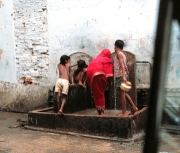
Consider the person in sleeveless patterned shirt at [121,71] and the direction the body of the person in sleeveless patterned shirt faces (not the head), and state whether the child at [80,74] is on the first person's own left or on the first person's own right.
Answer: on the first person's own right

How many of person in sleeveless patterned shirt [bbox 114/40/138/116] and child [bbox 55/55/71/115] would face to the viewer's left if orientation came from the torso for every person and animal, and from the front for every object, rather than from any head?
1

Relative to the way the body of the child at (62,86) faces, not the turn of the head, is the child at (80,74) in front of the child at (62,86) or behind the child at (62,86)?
in front

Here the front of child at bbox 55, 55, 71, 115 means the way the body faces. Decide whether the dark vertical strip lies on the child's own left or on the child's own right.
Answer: on the child's own right

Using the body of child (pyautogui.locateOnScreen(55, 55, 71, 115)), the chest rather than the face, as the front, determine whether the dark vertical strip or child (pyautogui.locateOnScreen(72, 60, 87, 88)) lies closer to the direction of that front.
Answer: the child

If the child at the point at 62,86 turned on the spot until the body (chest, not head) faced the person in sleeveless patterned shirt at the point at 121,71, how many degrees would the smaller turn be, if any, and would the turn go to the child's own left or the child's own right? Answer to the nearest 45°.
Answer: approximately 90° to the child's own right

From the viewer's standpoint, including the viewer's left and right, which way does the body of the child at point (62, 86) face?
facing away from the viewer and to the right of the viewer

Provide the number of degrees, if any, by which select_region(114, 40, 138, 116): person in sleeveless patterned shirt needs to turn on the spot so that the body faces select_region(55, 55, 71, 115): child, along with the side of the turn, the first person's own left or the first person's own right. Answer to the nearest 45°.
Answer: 0° — they already face them

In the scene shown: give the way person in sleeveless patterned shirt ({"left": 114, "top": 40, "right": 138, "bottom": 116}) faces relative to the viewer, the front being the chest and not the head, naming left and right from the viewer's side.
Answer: facing to the left of the viewer

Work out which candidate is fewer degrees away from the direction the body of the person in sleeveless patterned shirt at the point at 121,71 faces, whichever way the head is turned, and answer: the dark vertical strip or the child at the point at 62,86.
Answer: the child
